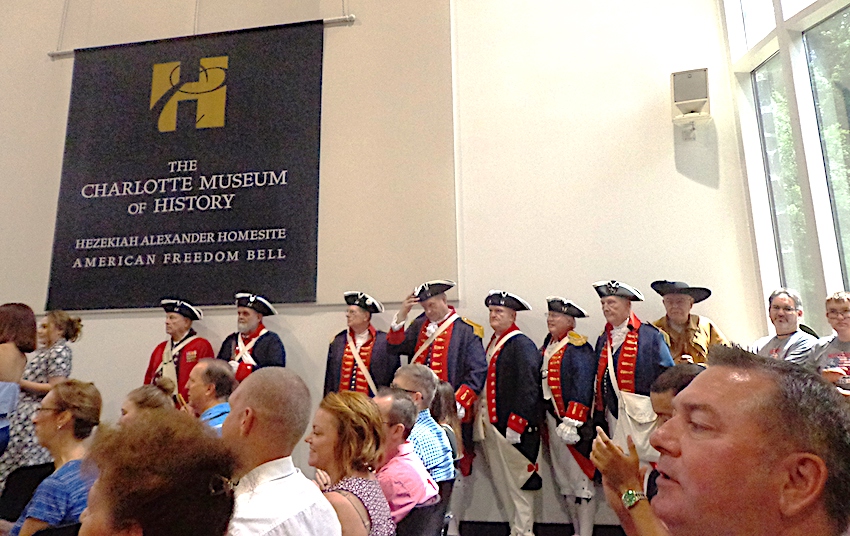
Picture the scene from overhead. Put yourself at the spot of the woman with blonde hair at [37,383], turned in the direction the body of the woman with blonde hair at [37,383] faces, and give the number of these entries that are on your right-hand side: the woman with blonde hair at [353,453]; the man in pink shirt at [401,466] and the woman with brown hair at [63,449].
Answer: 0

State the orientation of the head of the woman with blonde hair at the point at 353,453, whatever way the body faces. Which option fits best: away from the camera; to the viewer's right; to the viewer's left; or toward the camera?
to the viewer's left

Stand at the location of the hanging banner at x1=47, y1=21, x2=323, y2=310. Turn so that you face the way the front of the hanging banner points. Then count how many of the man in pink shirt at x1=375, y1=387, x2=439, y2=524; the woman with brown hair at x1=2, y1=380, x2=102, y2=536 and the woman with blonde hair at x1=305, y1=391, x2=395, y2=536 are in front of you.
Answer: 3

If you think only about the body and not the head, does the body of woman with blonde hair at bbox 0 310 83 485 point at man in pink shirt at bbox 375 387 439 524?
no

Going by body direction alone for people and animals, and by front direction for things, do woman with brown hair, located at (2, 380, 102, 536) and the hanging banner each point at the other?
no

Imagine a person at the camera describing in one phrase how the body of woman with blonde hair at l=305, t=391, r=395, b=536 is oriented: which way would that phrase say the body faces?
to the viewer's left

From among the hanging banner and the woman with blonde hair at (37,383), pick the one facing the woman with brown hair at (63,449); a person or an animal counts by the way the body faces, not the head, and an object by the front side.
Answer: the hanging banner

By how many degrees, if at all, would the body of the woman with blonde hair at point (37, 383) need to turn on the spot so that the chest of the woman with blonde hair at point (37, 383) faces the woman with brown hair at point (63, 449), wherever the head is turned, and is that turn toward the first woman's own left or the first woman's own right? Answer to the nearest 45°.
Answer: approximately 90° to the first woman's own left

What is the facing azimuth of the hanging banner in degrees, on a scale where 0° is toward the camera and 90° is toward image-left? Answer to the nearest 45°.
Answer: approximately 0°

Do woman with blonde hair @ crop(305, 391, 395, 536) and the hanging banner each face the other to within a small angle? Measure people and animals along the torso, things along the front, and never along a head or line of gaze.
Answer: no

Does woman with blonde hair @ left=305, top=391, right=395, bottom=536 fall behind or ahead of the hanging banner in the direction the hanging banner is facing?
ahead

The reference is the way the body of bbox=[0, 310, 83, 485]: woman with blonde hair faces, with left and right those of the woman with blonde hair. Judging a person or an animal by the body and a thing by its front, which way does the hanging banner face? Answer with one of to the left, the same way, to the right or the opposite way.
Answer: to the left

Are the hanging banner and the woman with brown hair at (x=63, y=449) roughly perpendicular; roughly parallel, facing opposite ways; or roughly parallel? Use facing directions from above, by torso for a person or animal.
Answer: roughly perpendicular
